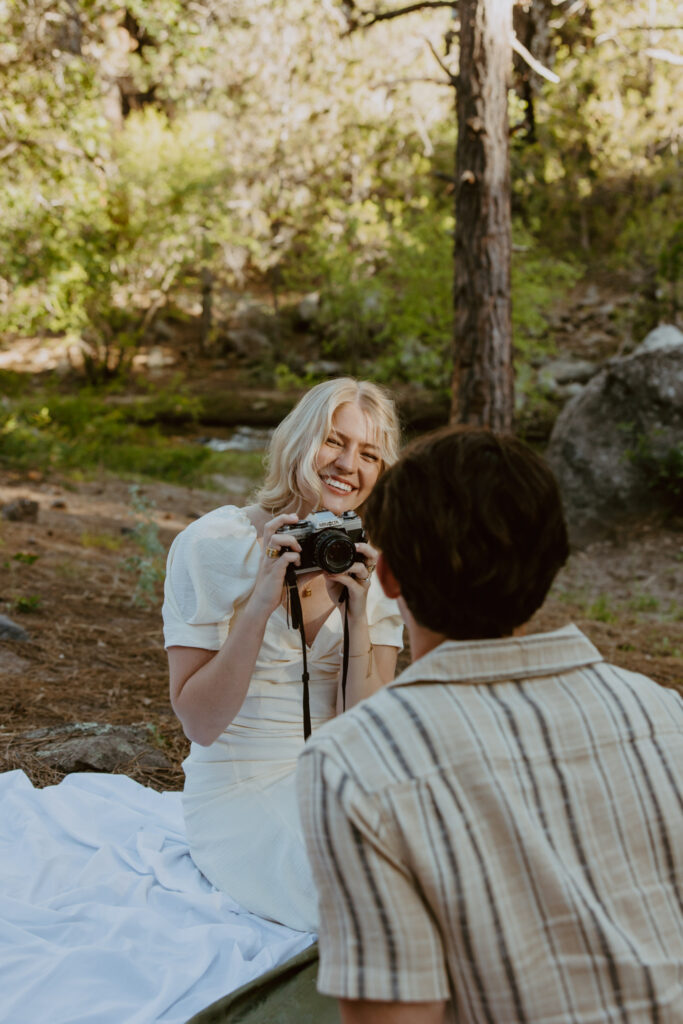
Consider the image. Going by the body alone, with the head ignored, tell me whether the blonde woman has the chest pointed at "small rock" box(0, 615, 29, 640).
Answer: no

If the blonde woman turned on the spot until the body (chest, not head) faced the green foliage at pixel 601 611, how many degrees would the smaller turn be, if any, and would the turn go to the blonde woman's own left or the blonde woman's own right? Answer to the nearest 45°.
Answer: approximately 90° to the blonde woman's own left

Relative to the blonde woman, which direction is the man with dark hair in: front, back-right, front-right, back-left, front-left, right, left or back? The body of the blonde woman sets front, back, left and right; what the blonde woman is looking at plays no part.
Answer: front-right

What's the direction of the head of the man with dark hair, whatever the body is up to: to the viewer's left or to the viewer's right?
to the viewer's left

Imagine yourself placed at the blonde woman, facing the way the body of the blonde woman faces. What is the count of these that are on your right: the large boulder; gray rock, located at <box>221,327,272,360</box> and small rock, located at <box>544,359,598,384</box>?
0

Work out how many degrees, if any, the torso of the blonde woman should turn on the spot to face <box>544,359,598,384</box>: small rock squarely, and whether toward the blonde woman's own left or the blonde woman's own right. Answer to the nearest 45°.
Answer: approximately 135° to the blonde woman's own left

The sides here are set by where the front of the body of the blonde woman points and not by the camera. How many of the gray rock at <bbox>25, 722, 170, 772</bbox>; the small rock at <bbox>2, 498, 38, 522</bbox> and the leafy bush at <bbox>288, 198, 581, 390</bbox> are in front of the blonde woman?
0

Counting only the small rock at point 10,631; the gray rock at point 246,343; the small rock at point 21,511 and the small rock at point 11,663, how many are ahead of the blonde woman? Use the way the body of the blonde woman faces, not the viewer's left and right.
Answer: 0

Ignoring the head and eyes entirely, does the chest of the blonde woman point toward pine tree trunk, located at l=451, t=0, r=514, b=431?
no

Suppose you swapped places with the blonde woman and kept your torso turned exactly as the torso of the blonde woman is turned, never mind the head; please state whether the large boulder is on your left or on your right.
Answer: on your left

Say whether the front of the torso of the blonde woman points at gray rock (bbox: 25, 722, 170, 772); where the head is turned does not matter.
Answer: no

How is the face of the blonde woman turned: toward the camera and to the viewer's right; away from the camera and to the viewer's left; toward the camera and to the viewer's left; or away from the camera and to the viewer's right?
toward the camera and to the viewer's right

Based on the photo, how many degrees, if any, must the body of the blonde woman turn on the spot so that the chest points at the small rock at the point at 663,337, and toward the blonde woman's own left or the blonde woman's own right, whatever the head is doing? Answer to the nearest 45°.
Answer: approximately 90° to the blonde woman's own left

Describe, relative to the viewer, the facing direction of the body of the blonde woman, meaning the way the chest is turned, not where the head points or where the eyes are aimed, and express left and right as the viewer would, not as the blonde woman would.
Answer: facing the viewer and to the right of the viewer

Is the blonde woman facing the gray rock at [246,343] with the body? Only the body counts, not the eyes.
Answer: no
